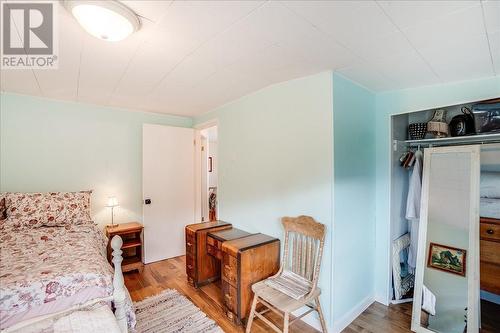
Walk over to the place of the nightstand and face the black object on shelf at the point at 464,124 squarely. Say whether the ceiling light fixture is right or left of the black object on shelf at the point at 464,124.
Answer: right

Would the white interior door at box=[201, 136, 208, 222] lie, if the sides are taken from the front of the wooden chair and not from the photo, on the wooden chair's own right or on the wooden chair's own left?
on the wooden chair's own right

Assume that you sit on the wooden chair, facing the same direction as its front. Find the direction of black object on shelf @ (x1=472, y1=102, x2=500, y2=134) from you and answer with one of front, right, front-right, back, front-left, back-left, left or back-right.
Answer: back-left

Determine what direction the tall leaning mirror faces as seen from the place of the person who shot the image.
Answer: facing the viewer

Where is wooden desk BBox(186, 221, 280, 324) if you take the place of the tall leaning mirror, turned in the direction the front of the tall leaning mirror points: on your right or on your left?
on your right

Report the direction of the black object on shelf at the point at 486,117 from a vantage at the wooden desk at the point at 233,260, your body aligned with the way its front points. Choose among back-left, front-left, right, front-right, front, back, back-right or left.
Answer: back-left

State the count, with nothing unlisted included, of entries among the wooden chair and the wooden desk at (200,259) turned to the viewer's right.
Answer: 0

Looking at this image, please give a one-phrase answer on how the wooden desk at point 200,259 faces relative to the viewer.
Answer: facing the viewer and to the left of the viewer

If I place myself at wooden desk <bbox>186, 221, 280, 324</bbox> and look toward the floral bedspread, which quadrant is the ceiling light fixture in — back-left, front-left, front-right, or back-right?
front-left

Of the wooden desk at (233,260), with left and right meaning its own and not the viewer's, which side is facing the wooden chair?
left

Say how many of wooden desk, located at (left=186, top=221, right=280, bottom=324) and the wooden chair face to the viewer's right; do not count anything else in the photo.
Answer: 0
